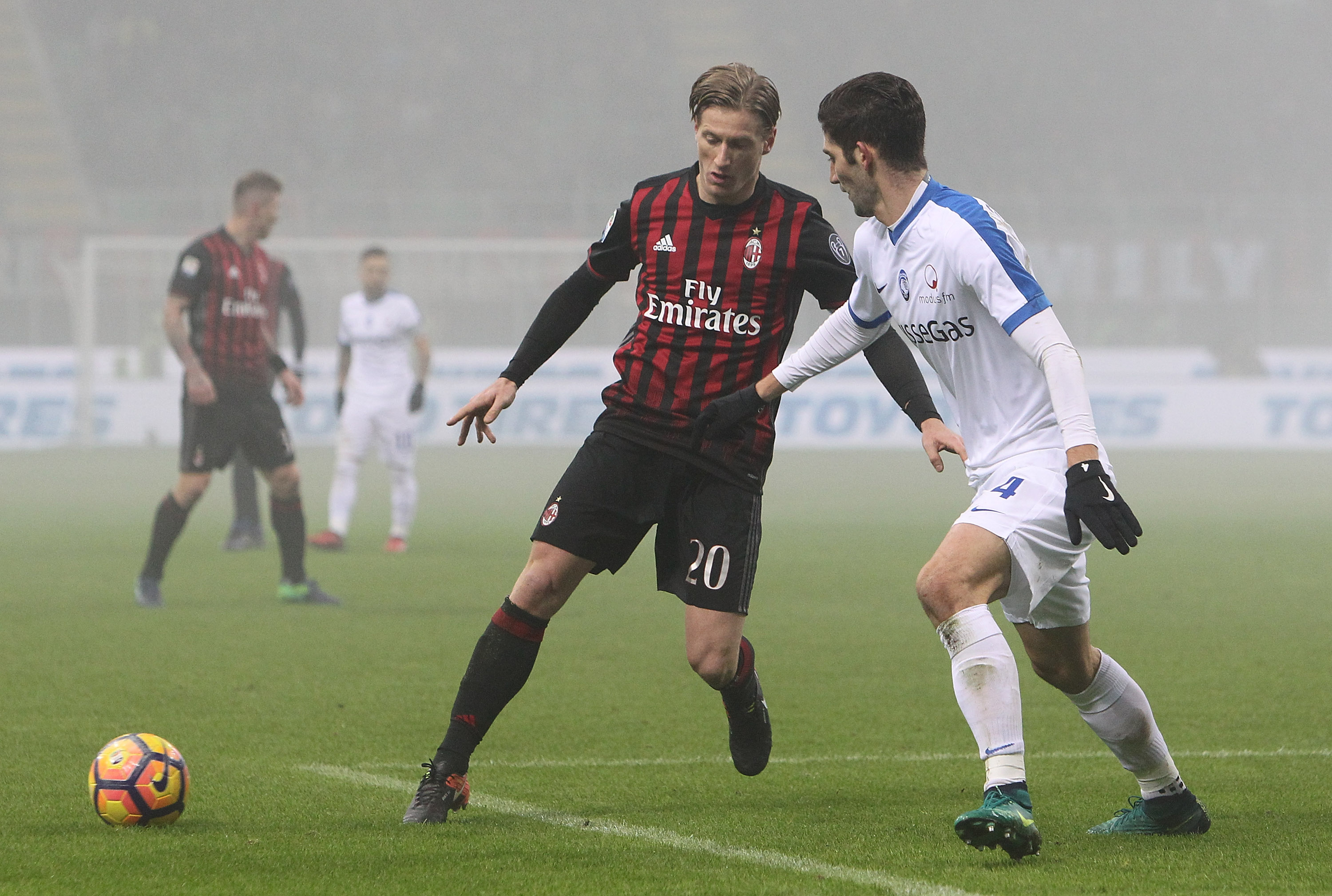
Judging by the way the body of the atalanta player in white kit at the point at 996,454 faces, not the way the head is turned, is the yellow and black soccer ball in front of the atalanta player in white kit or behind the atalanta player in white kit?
in front

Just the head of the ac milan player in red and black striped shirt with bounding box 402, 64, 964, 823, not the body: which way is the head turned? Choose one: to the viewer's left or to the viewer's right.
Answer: to the viewer's left

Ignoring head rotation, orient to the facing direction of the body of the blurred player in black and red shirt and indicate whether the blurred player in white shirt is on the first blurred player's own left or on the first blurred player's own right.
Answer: on the first blurred player's own left

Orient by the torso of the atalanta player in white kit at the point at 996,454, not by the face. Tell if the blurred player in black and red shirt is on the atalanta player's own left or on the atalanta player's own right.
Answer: on the atalanta player's own right

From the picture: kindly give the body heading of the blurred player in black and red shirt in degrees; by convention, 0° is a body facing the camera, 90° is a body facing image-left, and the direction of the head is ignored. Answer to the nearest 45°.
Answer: approximately 315°

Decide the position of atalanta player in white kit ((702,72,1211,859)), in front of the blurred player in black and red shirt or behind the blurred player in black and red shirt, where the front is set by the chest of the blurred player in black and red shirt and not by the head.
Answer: in front

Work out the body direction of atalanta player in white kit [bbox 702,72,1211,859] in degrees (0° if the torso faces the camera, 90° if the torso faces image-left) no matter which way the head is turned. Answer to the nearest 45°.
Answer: approximately 45°

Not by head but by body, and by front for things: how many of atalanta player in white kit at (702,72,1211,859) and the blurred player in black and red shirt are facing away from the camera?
0

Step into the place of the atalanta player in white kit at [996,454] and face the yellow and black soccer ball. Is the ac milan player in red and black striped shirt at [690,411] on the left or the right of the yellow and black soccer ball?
right

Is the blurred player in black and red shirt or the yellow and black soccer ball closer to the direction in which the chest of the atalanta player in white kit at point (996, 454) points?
the yellow and black soccer ball

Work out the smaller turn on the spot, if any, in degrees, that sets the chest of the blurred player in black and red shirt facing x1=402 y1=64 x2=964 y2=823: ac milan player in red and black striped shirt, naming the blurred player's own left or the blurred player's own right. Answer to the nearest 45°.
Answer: approximately 45° to the blurred player's own right

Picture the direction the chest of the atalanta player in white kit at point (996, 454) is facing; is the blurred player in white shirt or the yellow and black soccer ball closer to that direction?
the yellow and black soccer ball
